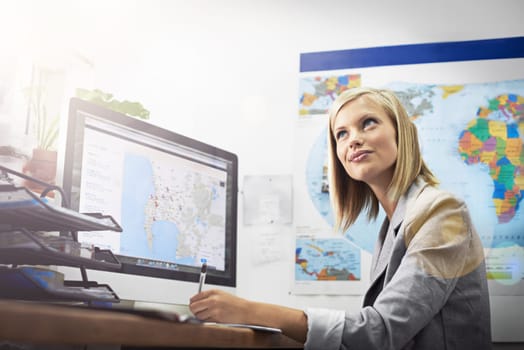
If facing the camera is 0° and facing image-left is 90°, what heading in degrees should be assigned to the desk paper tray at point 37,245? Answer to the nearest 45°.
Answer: approximately 270°

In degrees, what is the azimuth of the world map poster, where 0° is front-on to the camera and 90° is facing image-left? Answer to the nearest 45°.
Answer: approximately 0°

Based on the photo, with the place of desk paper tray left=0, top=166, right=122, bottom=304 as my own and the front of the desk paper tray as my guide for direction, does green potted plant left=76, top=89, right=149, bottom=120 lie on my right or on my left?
on my left

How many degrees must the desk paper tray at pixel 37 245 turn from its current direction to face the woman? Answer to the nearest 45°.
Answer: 0° — it already faces them

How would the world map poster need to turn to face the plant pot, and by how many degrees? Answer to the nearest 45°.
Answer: approximately 45° to its right

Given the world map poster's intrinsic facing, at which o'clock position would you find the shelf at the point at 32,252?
The shelf is roughly at 1 o'clock from the world map poster.

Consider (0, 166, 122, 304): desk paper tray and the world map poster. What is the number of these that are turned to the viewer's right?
1
